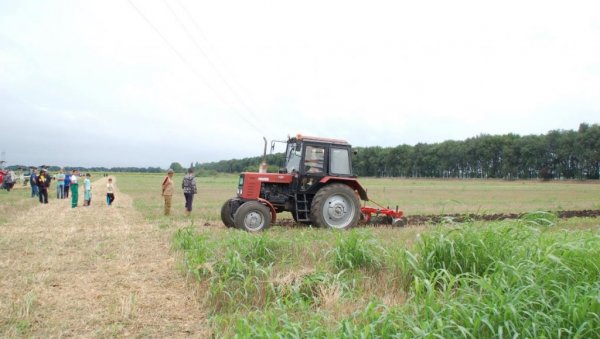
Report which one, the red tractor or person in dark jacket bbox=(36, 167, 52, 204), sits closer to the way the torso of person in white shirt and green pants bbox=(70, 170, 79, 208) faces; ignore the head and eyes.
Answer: the red tractor

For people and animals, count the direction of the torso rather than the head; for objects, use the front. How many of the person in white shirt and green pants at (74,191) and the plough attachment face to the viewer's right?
1

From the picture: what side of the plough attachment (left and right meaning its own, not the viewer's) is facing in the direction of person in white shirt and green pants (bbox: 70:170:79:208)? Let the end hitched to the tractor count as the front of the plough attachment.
front

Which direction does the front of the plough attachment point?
to the viewer's left

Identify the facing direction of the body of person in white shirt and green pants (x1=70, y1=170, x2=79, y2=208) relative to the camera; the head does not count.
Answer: to the viewer's right
